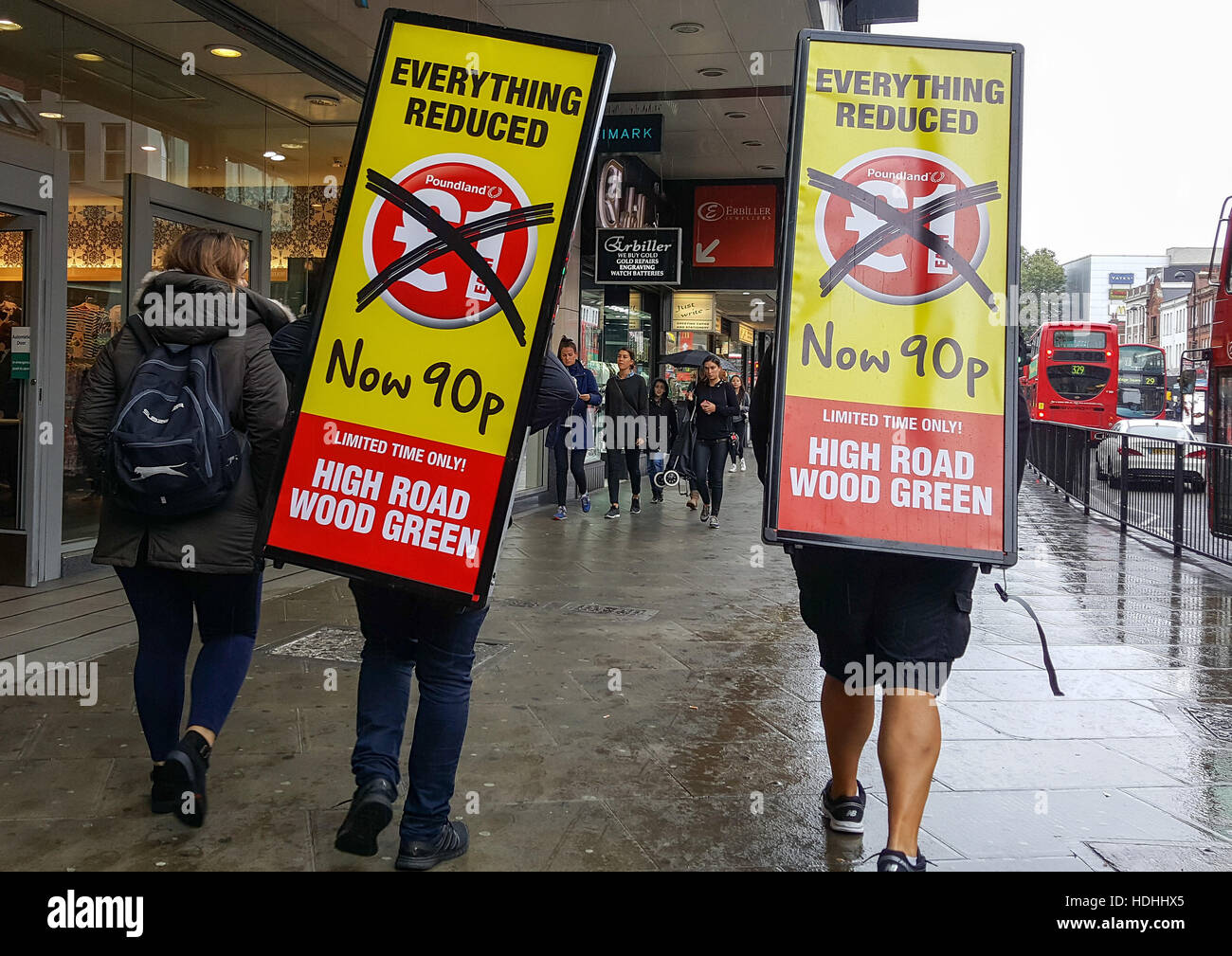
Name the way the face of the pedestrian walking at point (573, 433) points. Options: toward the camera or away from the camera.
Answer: toward the camera

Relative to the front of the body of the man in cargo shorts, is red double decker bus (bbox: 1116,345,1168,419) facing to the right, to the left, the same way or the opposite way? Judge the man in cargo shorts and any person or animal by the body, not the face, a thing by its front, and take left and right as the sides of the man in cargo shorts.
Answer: the opposite way

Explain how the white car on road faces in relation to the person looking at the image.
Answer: facing away from the viewer

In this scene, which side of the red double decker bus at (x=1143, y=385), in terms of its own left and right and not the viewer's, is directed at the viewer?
front

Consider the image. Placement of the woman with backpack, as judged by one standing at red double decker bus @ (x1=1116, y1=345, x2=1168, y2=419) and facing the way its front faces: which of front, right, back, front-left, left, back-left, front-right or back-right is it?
front

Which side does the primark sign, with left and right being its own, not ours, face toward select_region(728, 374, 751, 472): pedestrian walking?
back

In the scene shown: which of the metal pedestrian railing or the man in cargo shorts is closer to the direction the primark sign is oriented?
the man in cargo shorts

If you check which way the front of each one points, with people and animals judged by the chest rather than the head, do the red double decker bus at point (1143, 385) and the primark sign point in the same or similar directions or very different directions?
same or similar directions

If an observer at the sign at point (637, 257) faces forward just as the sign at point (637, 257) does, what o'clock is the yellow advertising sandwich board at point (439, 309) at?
The yellow advertising sandwich board is roughly at 12 o'clock from the sign.

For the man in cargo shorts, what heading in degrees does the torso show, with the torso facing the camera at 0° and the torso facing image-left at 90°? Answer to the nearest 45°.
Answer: approximately 180°

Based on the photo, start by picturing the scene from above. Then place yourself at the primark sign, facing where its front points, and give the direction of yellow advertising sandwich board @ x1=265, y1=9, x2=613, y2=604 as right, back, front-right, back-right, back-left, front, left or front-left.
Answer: front

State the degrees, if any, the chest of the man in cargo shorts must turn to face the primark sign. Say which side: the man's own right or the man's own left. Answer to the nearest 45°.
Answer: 0° — they already face it
